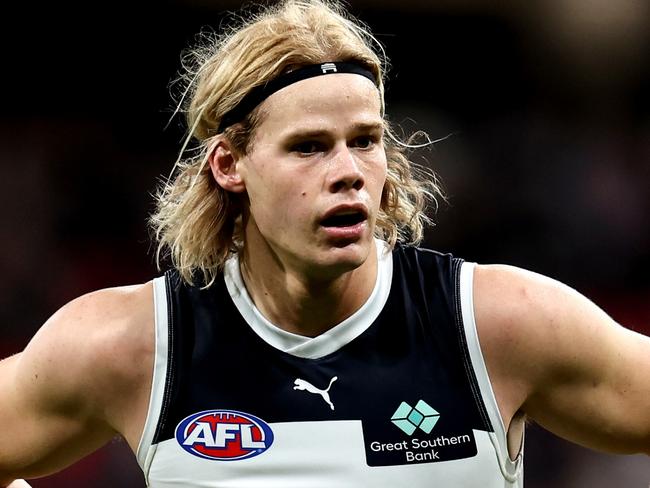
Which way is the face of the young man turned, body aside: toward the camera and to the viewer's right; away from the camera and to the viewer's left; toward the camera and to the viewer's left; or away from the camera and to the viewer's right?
toward the camera and to the viewer's right

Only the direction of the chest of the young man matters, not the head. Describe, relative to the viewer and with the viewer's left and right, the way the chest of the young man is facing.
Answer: facing the viewer
